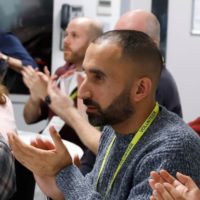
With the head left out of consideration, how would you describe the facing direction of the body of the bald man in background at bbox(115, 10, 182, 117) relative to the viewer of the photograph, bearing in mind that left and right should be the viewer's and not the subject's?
facing to the left of the viewer
